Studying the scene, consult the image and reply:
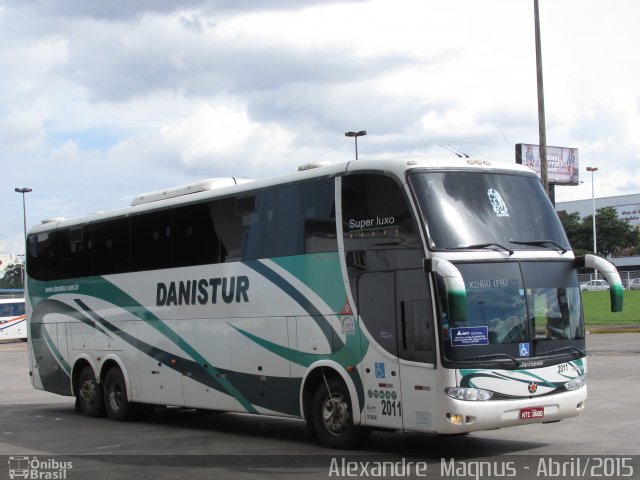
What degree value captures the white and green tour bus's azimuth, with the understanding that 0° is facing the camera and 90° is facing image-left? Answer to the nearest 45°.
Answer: approximately 315°
